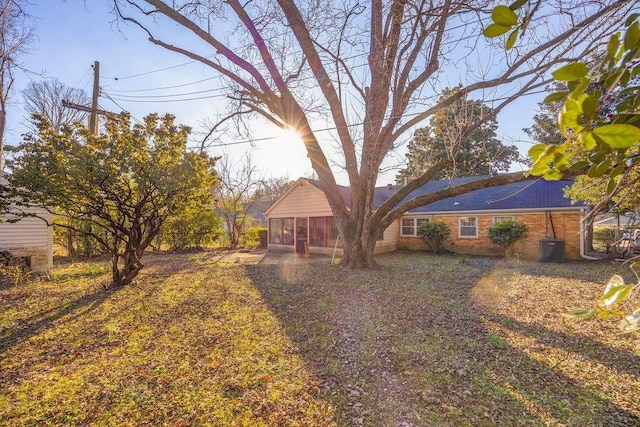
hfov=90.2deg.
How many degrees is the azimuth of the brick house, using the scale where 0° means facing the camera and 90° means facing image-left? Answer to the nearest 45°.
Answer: approximately 180°

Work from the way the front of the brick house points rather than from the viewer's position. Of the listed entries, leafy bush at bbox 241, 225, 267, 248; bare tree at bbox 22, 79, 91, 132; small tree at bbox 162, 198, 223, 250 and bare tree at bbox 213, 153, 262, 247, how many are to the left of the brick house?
4

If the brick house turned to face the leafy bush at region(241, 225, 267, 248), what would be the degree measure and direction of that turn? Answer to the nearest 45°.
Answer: approximately 90° to its left

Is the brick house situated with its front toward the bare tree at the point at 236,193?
no

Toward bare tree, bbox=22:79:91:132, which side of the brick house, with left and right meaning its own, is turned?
left

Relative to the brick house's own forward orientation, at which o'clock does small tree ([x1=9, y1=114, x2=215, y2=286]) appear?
The small tree is roughly at 7 o'clock from the brick house.

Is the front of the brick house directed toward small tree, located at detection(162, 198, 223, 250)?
no

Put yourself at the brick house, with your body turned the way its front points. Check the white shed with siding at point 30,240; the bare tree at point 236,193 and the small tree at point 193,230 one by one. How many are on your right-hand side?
0

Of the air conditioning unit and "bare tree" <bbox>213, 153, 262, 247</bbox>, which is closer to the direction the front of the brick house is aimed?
the bare tree
